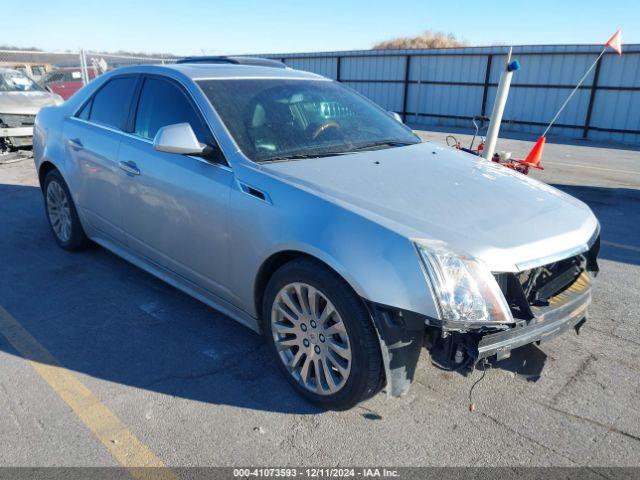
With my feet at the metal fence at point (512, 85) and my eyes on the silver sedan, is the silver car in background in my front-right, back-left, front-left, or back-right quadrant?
front-right

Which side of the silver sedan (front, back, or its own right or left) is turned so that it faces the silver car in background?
back

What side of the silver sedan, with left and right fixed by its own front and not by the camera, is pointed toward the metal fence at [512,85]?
left

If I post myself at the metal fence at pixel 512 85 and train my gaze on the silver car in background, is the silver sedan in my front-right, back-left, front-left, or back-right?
front-left
